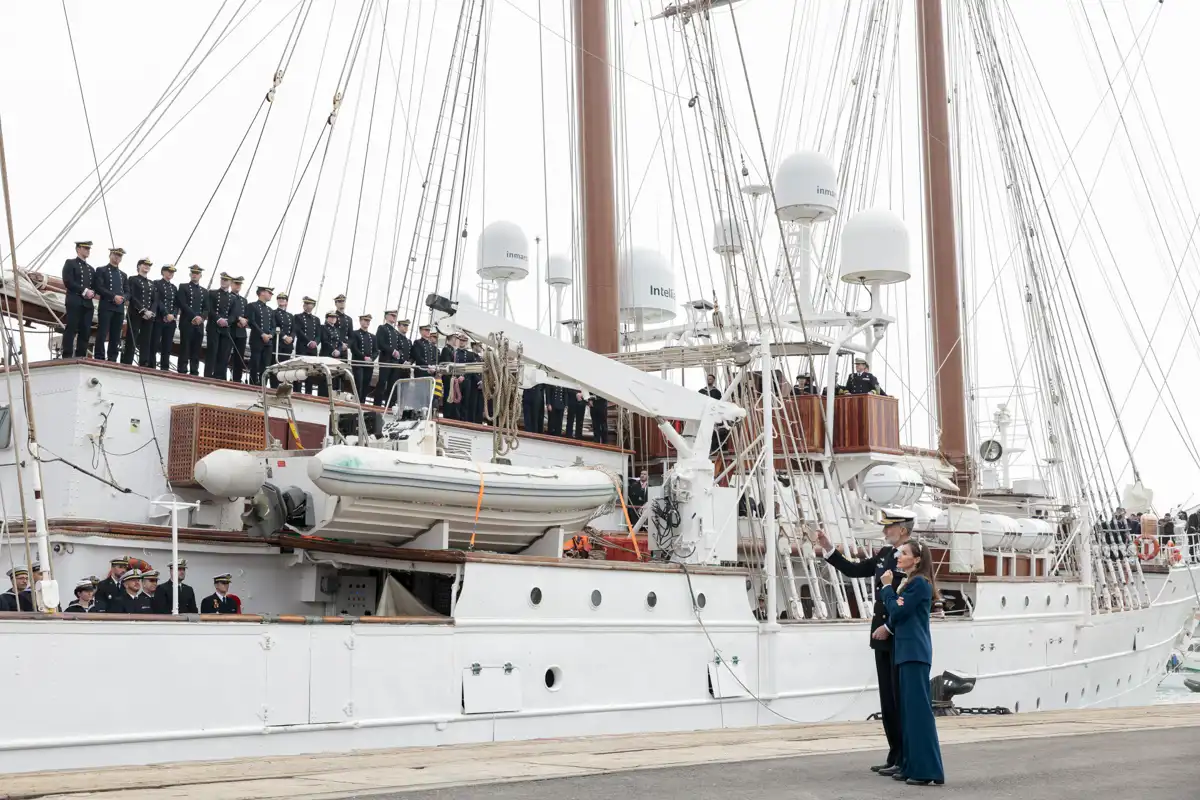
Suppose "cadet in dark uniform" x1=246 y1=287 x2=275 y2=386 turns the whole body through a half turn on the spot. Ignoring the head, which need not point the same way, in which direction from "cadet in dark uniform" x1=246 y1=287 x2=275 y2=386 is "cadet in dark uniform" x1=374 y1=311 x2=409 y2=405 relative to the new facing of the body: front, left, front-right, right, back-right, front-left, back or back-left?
right

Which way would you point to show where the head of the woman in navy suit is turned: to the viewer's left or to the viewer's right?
to the viewer's left

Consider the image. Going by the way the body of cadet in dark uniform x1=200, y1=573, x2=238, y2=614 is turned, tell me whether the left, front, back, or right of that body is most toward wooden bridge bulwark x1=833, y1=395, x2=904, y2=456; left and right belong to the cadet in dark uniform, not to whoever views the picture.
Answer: left

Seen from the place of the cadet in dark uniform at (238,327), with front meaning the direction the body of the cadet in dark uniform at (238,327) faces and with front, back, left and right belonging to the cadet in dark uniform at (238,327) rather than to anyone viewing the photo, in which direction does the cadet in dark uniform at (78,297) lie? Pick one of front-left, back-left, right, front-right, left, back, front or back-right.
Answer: right

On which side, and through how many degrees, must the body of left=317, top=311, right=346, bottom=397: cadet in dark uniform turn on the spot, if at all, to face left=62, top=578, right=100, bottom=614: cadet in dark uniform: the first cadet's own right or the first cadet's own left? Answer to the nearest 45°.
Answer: approximately 45° to the first cadet's own right

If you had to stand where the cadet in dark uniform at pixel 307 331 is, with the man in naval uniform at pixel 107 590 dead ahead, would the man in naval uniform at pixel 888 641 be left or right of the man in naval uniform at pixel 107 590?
left

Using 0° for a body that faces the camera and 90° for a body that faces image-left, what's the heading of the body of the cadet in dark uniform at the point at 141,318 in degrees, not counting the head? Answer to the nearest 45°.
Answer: approximately 315°

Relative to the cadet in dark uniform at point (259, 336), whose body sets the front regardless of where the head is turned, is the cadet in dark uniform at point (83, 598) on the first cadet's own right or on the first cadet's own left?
on the first cadet's own right

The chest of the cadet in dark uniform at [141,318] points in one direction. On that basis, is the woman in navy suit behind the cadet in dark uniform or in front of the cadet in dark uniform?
in front

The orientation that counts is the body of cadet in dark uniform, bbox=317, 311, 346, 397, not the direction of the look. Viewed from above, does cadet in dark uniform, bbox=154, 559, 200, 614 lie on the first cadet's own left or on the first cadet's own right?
on the first cadet's own right

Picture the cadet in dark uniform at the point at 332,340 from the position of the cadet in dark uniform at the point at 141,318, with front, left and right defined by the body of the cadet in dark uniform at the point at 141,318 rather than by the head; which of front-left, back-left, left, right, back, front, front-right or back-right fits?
left

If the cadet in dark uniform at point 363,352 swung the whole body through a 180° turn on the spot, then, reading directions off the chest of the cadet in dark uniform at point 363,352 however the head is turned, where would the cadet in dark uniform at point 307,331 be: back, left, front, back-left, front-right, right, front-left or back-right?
left
